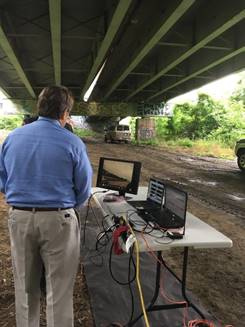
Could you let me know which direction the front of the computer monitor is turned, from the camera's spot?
facing the viewer and to the left of the viewer

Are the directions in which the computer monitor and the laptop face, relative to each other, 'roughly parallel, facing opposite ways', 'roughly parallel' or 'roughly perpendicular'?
roughly parallel

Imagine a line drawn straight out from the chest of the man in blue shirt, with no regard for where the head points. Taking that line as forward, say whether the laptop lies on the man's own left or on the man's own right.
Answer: on the man's own right

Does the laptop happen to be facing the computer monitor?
no

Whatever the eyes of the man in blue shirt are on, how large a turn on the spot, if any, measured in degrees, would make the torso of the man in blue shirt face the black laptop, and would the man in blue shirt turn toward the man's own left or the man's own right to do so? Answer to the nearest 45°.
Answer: approximately 45° to the man's own right

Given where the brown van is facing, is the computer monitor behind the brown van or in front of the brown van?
in front

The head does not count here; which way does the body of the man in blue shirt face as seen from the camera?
away from the camera

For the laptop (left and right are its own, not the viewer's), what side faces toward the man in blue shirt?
front

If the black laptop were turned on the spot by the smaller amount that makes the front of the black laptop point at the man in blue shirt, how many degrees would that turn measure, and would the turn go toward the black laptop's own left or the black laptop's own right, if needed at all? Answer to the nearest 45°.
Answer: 0° — it already faces them

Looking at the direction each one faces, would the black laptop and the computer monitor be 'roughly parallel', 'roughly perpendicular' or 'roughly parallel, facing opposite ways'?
roughly parallel

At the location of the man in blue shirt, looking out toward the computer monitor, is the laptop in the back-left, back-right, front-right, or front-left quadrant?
front-right
